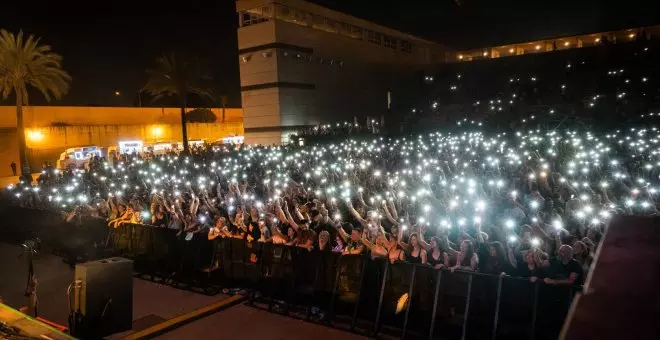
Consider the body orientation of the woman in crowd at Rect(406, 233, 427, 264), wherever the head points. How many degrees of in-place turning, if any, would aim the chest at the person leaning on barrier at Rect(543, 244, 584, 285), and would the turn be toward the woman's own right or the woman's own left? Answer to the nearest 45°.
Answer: approximately 135° to the woman's own left

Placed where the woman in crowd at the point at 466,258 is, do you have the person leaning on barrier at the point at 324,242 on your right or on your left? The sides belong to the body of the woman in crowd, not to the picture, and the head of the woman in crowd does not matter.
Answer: on your right

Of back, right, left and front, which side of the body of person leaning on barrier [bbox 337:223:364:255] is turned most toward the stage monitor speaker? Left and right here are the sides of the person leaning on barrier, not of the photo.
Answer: front

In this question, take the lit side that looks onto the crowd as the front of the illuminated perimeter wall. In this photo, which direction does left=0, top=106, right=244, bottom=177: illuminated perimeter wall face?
toward the camera

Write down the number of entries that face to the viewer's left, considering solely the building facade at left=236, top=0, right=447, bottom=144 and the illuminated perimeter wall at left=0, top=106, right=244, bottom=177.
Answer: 0

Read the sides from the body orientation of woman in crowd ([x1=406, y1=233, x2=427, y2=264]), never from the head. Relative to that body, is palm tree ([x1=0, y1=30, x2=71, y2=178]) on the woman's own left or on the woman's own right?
on the woman's own right

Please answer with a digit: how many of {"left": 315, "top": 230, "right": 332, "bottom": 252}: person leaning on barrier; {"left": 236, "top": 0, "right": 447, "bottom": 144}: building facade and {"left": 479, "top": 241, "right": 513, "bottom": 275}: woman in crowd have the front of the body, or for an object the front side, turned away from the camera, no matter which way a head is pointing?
0

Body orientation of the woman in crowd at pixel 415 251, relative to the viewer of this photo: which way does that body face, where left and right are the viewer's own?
facing the viewer and to the left of the viewer

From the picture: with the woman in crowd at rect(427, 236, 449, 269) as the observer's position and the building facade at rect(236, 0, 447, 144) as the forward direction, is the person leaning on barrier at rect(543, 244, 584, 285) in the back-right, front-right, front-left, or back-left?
back-right
